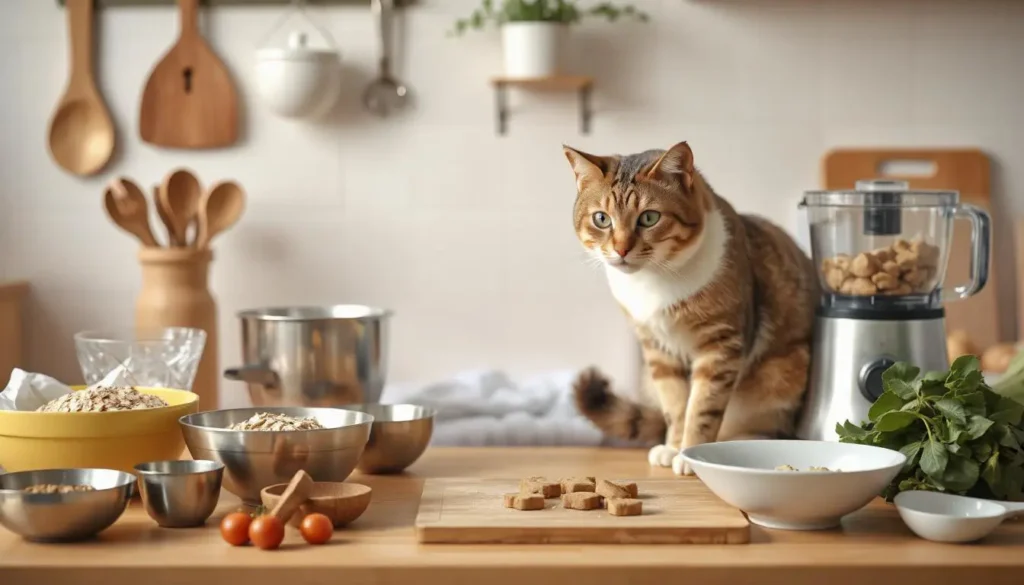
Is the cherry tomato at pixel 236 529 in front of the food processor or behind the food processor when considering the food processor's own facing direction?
in front

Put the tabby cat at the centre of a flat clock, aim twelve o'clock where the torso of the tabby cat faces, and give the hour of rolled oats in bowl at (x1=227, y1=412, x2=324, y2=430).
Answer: The rolled oats in bowl is roughly at 12 o'clock from the tabby cat.

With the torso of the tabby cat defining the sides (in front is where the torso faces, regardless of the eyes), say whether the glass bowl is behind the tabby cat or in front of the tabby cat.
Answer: in front

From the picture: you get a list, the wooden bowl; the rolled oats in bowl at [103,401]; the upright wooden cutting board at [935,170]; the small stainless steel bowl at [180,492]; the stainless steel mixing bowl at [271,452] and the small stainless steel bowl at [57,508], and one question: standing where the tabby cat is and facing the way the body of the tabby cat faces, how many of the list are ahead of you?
5

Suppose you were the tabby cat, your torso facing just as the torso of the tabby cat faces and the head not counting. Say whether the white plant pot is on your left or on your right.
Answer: on your right

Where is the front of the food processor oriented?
toward the camera

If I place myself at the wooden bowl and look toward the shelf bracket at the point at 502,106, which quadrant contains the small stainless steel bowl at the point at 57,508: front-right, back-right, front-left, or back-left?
back-left

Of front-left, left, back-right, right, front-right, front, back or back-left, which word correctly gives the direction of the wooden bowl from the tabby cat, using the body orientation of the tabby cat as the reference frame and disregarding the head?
front

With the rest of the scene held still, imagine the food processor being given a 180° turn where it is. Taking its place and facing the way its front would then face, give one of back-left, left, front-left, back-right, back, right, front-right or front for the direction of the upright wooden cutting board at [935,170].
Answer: front

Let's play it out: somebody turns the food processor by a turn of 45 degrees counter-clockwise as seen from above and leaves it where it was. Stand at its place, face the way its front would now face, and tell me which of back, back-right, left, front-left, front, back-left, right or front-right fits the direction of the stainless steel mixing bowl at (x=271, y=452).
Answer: right

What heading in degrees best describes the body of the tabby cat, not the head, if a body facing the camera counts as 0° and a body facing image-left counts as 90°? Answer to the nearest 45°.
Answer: approximately 45°

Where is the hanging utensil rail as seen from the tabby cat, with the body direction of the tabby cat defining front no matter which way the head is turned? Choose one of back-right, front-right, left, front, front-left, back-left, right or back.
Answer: right

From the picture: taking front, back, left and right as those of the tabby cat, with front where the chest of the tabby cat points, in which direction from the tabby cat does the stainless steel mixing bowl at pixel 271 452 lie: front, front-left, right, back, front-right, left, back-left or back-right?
front

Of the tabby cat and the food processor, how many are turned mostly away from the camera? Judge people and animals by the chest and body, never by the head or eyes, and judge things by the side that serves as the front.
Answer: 0

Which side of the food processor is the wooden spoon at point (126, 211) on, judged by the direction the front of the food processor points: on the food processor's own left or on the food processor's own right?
on the food processor's own right

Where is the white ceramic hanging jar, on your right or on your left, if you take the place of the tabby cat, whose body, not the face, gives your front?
on your right
